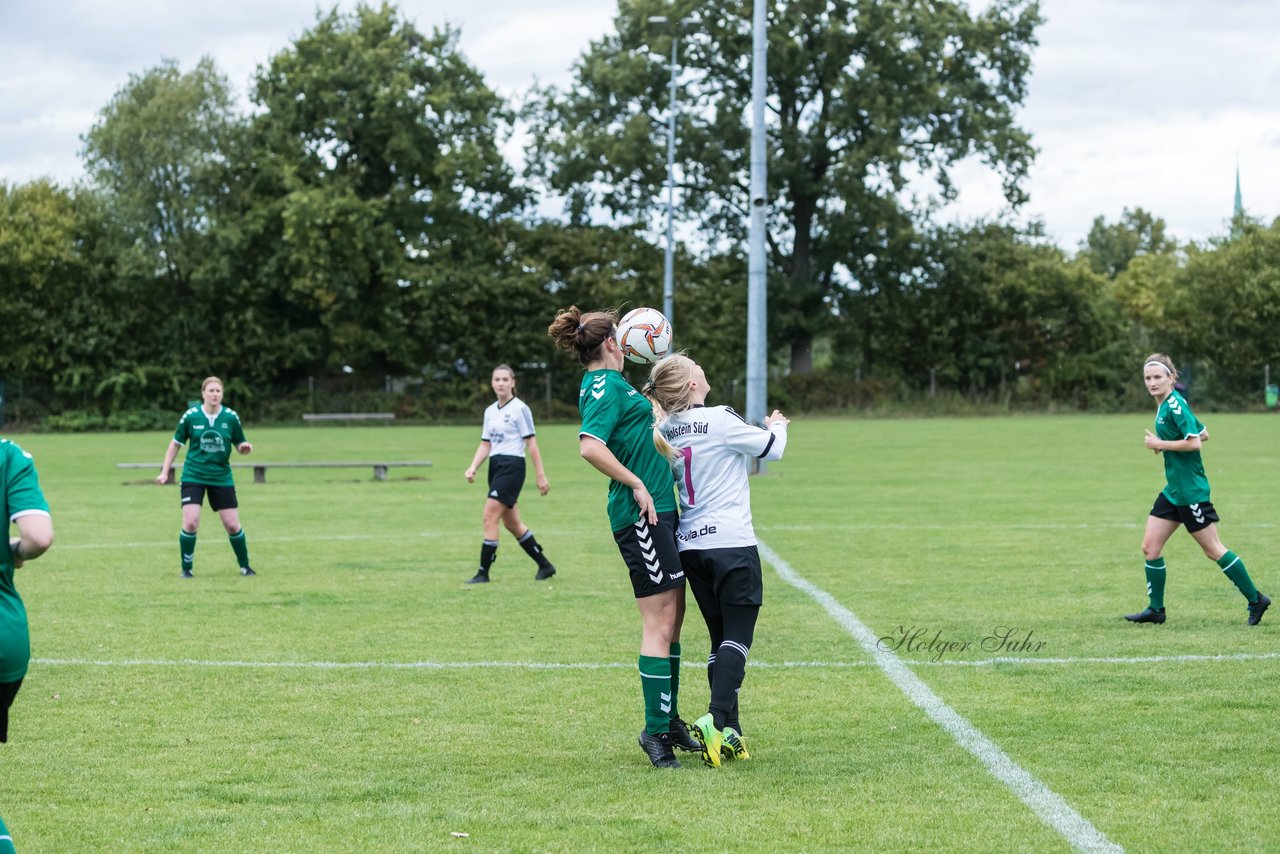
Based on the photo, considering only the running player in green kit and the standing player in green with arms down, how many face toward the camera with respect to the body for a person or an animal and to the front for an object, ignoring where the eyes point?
1

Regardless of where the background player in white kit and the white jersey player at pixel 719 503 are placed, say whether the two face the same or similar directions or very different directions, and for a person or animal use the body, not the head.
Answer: very different directions

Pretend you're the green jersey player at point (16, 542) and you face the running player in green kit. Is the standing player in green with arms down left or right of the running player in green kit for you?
left

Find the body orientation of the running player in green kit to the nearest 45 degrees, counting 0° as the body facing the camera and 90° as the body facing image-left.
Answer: approximately 90°

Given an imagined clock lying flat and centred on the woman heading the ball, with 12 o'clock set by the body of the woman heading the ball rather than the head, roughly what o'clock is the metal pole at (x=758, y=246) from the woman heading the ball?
The metal pole is roughly at 9 o'clock from the woman heading the ball.

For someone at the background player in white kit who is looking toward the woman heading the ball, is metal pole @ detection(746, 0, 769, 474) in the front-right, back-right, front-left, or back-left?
back-left

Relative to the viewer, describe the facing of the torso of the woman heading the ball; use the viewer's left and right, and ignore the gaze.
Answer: facing to the right of the viewer

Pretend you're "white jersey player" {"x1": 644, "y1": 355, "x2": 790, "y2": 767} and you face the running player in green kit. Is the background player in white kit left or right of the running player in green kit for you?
left
